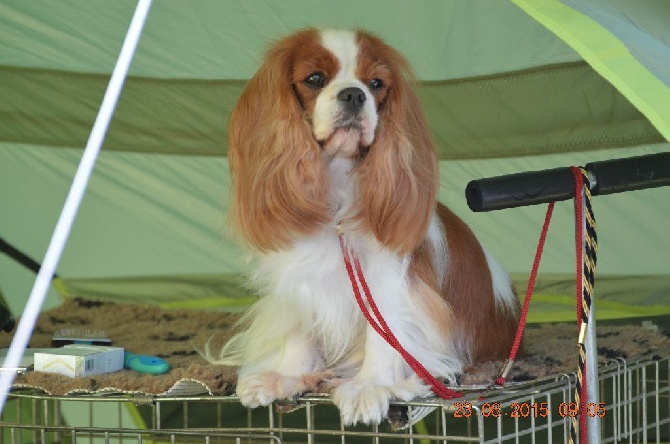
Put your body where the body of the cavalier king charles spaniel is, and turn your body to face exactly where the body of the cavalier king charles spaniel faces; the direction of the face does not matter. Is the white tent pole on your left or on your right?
on your right

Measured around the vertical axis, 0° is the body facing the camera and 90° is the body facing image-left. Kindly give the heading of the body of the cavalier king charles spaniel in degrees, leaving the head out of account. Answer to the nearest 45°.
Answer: approximately 45°
